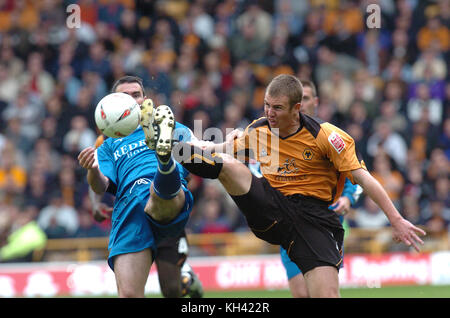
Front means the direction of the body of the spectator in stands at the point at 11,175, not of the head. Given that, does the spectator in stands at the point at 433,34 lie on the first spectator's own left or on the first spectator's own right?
on the first spectator's own left

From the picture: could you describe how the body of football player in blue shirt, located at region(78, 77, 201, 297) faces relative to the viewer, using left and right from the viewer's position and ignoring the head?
facing the viewer

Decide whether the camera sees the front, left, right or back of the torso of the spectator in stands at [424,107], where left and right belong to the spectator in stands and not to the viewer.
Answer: front

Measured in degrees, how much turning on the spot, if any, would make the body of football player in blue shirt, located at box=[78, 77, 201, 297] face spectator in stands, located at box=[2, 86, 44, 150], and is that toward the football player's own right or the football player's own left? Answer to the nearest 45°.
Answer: approximately 180°

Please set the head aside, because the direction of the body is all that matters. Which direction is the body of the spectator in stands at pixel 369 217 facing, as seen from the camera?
toward the camera

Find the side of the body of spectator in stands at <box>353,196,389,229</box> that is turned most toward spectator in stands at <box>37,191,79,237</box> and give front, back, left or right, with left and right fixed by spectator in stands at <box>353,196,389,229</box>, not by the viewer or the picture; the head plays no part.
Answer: right

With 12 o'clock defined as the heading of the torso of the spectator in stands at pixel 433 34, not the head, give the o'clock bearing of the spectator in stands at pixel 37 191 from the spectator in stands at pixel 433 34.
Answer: the spectator in stands at pixel 37 191 is roughly at 2 o'clock from the spectator in stands at pixel 433 34.

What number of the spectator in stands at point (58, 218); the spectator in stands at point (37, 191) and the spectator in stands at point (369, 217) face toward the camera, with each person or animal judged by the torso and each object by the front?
3

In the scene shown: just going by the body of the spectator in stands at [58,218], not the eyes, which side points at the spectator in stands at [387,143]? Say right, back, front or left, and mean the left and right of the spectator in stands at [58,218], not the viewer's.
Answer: left

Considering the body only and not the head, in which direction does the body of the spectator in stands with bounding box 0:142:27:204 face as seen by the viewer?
toward the camera

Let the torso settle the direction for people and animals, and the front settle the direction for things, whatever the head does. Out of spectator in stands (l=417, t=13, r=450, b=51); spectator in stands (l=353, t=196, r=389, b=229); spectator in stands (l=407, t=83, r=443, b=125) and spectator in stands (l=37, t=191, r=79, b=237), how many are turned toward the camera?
4

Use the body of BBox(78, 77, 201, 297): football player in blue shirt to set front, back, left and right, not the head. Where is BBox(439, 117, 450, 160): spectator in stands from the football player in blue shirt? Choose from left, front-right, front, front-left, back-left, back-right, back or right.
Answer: back-left
